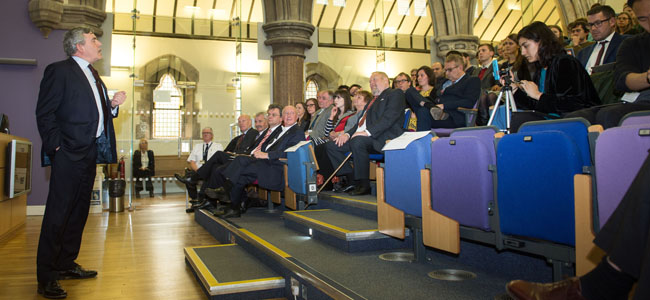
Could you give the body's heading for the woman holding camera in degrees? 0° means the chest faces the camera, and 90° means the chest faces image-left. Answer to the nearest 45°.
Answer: approximately 90°

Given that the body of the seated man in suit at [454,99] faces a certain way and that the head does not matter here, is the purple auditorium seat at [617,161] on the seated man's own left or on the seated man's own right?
on the seated man's own left

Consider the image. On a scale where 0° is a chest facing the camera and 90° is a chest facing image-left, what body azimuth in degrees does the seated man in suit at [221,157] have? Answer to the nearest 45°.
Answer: approximately 45°

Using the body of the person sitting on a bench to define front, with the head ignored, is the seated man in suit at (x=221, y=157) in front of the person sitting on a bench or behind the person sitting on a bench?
in front

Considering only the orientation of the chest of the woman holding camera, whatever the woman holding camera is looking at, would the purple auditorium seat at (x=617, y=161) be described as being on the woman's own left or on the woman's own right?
on the woman's own left

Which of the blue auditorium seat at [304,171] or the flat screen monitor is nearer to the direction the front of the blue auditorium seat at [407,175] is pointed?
the flat screen monitor

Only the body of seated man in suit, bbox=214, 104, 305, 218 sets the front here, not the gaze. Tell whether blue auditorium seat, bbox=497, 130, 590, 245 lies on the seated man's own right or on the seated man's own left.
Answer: on the seated man's own left

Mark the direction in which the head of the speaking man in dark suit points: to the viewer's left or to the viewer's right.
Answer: to the viewer's right

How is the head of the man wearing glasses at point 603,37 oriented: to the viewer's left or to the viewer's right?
to the viewer's left

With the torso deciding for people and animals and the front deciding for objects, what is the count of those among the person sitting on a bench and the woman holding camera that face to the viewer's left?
1

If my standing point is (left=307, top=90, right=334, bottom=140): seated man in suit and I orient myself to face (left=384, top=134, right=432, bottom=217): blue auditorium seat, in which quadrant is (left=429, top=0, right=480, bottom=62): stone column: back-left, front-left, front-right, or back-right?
back-left
